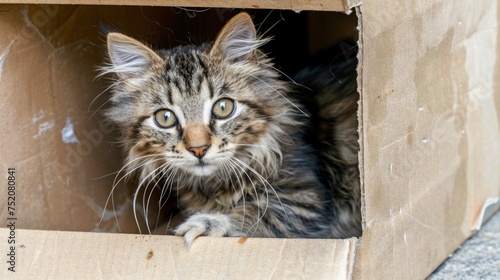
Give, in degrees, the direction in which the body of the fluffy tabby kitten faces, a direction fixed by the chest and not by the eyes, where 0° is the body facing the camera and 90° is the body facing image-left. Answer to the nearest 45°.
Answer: approximately 45°
